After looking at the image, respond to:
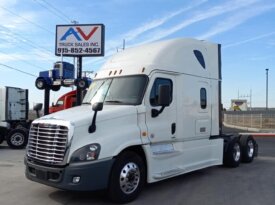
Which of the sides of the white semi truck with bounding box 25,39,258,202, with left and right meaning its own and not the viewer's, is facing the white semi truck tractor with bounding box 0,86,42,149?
right

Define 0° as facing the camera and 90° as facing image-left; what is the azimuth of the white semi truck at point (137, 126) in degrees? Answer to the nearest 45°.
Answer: approximately 45°

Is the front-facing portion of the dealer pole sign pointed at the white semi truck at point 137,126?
yes

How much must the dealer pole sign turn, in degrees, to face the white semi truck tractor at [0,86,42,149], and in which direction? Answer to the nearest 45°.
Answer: approximately 45° to its right

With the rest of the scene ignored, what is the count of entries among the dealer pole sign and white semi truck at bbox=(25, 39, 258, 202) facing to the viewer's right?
0

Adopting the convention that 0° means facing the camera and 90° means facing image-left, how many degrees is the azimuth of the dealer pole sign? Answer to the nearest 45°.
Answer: approximately 0°

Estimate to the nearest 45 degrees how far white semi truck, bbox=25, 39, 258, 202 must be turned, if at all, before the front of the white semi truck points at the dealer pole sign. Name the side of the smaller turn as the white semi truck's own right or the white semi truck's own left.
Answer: approximately 135° to the white semi truck's own right

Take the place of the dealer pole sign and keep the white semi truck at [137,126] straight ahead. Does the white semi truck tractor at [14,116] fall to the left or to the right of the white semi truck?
right
